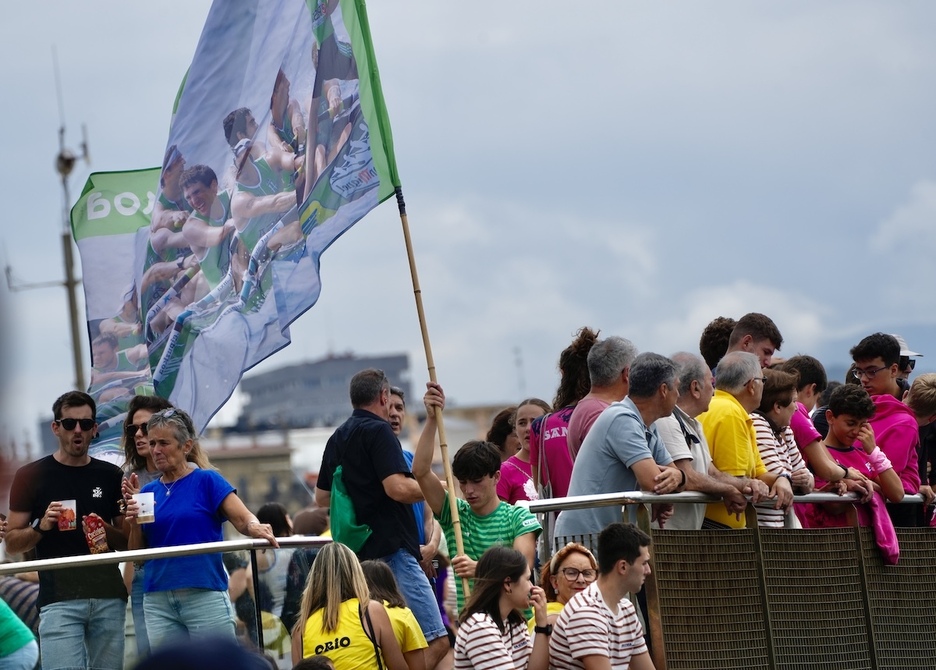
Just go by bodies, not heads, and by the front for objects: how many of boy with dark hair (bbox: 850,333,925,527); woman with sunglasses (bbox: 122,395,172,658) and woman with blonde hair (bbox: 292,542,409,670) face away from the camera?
1

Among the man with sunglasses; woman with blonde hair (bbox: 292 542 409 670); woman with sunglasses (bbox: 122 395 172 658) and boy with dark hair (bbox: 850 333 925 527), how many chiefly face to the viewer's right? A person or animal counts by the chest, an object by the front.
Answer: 0

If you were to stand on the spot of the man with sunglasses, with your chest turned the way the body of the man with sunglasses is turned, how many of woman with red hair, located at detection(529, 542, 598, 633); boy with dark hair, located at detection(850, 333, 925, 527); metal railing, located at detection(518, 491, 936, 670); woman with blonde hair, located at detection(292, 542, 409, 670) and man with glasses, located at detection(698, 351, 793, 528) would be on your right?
0

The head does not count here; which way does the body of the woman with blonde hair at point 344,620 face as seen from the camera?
away from the camera

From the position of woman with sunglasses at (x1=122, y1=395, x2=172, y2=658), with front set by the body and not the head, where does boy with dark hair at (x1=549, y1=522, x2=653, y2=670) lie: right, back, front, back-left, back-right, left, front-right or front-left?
left

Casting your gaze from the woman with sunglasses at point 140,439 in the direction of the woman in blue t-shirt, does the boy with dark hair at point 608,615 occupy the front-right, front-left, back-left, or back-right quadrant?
front-left

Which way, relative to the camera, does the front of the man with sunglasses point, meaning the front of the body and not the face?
toward the camera

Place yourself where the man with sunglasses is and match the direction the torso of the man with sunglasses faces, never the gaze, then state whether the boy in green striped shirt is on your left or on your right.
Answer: on your left

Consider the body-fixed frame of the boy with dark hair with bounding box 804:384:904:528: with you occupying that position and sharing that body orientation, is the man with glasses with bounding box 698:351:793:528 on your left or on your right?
on your right

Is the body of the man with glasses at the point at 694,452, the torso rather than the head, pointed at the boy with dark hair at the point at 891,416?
no

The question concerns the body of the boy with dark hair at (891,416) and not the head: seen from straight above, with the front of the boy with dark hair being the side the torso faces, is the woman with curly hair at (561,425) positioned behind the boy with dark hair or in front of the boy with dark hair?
in front
